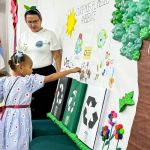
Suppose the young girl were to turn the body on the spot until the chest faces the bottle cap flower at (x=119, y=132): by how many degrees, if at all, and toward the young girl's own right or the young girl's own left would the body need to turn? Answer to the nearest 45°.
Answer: approximately 90° to the young girl's own right

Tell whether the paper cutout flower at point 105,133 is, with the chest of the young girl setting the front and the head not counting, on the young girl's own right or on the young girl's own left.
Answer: on the young girl's own right

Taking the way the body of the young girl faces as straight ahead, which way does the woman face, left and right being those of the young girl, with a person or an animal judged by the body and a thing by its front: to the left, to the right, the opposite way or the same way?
the opposite way

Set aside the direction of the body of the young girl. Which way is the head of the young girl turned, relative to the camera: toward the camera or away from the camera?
away from the camera

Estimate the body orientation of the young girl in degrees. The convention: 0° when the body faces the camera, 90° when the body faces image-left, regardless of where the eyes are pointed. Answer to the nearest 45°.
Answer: approximately 225°

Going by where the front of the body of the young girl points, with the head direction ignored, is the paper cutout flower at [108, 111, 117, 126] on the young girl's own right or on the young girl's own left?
on the young girl's own right

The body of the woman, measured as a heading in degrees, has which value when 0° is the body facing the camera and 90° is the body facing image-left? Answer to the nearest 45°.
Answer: approximately 45°

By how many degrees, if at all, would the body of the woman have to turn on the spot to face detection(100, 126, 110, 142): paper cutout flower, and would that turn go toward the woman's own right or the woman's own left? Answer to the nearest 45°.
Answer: approximately 45° to the woman's own left

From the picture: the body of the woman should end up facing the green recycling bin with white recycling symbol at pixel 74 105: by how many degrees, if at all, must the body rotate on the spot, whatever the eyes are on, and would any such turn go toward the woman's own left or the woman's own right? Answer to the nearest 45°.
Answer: approximately 45° to the woman's own left
